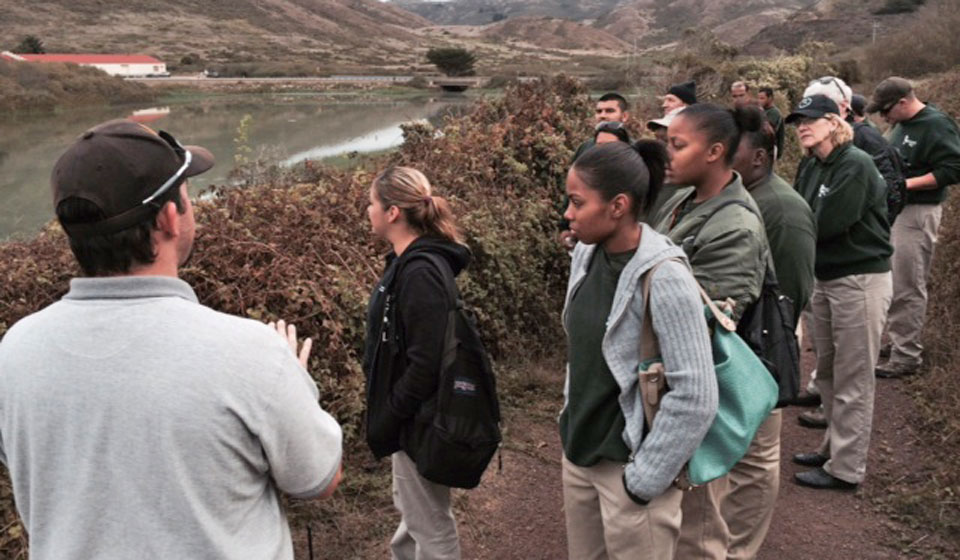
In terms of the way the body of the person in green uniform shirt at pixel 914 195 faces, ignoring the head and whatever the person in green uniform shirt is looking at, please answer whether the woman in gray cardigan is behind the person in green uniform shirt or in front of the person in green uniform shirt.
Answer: in front

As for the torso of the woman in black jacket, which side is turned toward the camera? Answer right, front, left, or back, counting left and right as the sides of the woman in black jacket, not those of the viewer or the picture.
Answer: left

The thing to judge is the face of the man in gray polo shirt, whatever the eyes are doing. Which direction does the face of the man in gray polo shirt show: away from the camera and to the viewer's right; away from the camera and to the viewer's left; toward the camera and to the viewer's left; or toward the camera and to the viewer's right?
away from the camera and to the viewer's right

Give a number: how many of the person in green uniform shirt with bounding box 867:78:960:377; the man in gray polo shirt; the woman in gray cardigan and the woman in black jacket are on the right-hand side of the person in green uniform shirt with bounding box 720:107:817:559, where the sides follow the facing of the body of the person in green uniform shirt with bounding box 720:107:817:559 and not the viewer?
1

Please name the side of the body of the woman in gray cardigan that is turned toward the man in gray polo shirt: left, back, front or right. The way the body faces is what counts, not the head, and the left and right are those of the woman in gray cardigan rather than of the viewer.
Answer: front

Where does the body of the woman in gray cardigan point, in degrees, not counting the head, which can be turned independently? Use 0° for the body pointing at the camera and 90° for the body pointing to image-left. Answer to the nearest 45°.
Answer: approximately 45°

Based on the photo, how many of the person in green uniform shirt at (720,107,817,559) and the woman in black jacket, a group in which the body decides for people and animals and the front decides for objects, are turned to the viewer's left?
2

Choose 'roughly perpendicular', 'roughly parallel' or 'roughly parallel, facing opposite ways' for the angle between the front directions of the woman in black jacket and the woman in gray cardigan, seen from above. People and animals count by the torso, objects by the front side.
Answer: roughly parallel

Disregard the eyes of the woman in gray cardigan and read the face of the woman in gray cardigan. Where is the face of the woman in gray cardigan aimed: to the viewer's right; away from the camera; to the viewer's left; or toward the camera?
to the viewer's left

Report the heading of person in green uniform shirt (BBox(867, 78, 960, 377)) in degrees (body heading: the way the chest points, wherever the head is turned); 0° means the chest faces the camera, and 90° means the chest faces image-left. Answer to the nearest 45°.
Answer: approximately 45°

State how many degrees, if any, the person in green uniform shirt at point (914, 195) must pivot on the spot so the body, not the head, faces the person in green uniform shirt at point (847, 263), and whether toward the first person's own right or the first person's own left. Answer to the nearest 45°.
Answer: approximately 45° to the first person's own left

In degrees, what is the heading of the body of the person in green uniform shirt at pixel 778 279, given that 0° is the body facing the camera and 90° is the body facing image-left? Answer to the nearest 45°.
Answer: approximately 90°

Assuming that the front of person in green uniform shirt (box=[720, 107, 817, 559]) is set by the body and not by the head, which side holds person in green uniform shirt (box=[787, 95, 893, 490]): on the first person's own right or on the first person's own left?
on the first person's own right

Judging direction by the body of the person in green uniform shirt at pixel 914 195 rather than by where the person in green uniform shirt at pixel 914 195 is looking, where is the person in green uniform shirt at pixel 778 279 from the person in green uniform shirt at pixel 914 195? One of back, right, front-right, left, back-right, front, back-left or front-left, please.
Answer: front-left

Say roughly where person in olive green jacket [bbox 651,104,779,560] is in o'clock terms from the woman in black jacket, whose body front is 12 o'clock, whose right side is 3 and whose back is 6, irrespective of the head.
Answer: The person in olive green jacket is roughly at 6 o'clock from the woman in black jacket.
